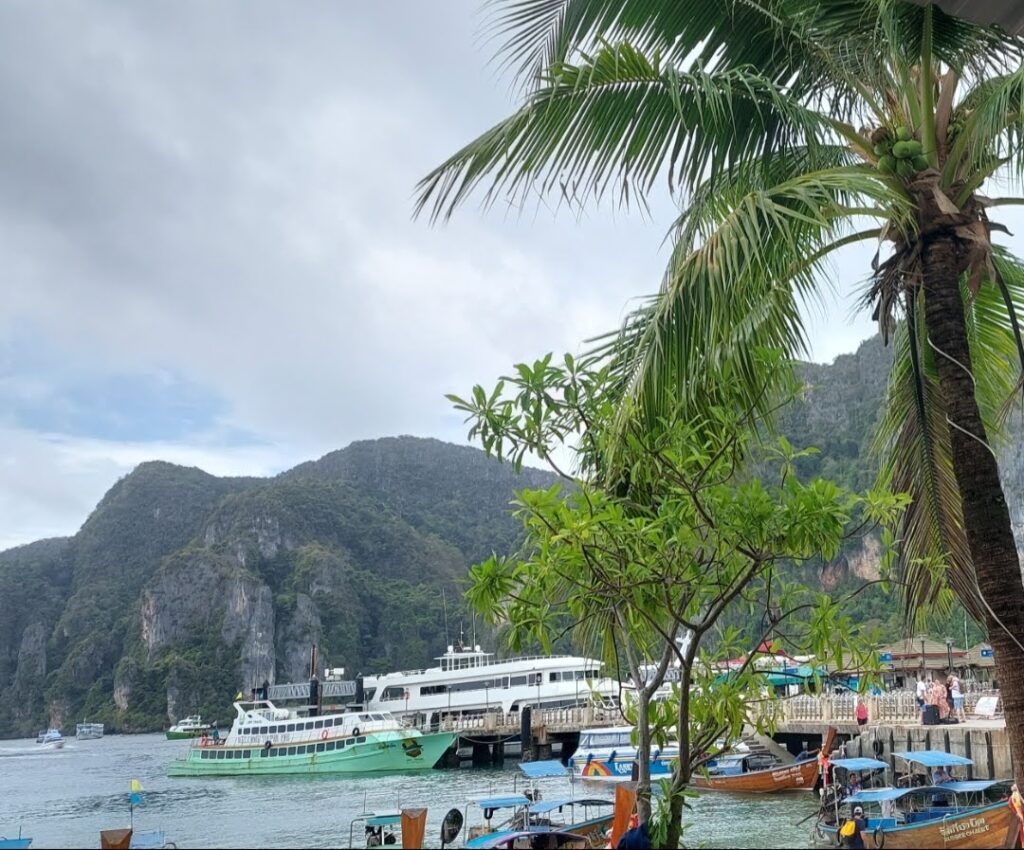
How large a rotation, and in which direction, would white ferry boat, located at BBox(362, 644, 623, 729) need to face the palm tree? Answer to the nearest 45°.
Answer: approximately 90° to its left

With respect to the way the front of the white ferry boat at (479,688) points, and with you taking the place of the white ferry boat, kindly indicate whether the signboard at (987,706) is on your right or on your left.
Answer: on your left

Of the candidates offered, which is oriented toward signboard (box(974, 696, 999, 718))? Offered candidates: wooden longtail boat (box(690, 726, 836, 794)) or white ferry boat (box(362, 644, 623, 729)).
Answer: the wooden longtail boat

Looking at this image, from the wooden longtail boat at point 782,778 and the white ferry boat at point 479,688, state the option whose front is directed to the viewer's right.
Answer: the wooden longtail boat

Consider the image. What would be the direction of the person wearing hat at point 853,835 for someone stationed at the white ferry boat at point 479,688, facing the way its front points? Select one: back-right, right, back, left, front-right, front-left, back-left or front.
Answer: left

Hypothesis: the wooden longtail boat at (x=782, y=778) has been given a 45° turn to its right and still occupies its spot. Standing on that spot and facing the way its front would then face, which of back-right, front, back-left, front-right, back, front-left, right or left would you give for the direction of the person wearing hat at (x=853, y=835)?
front-right

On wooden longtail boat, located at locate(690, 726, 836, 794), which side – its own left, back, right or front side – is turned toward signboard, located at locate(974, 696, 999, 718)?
front

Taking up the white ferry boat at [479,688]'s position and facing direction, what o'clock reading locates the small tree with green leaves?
The small tree with green leaves is roughly at 9 o'clock from the white ferry boat.

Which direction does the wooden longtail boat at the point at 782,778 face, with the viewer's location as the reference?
facing to the right of the viewer

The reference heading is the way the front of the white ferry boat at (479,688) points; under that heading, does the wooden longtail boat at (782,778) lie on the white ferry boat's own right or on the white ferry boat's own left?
on the white ferry boat's own left

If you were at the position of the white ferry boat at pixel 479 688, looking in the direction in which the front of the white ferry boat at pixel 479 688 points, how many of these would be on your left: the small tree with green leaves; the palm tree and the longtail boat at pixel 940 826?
3

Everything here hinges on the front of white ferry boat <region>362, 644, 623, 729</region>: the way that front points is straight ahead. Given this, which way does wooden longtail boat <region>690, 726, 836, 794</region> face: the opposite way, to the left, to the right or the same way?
the opposite way

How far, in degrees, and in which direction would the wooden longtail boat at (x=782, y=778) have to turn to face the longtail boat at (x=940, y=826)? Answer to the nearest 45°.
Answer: approximately 90° to its right

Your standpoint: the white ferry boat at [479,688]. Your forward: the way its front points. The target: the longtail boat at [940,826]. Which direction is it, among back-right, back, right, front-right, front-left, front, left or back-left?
left

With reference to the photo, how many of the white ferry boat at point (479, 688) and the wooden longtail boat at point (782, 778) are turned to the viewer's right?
1

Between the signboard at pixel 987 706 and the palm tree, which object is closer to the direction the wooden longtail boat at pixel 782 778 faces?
the signboard

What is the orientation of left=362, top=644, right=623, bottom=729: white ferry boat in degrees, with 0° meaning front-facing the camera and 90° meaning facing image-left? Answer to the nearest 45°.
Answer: approximately 90°
